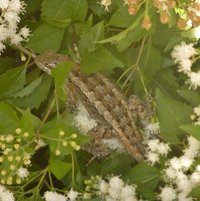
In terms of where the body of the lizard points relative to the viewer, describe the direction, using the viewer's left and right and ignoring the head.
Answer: facing away from the viewer and to the left of the viewer
